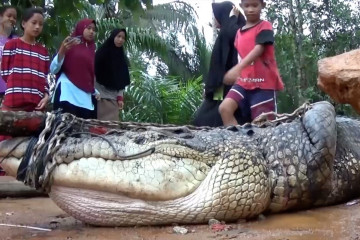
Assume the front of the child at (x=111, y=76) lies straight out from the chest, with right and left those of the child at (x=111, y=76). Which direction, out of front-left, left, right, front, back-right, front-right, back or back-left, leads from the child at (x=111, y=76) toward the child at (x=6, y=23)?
right

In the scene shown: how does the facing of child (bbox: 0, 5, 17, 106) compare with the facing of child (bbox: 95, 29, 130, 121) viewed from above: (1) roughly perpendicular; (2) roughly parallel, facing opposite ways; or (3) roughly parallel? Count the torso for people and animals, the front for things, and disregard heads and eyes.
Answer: roughly parallel

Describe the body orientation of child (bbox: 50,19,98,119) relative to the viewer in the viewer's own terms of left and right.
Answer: facing the viewer and to the right of the viewer

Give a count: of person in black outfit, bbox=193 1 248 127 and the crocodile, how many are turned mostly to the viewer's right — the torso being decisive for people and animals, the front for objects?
0

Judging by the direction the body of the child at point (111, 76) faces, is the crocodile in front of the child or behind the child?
in front

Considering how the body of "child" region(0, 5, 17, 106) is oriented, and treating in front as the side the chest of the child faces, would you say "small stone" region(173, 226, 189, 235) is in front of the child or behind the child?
in front
